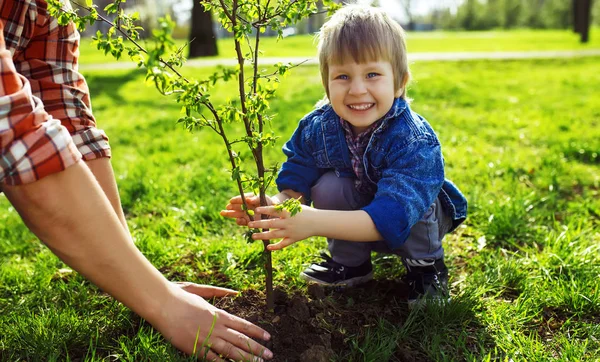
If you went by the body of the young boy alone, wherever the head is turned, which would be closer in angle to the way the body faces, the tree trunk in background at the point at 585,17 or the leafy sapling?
the leafy sapling

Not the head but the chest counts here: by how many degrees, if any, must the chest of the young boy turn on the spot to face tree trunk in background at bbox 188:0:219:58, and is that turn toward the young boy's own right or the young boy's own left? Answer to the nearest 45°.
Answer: approximately 135° to the young boy's own right

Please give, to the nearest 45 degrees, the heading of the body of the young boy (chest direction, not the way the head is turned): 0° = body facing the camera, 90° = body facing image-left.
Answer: approximately 45°

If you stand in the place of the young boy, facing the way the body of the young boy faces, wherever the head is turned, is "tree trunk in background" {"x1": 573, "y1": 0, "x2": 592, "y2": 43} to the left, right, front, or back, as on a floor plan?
back

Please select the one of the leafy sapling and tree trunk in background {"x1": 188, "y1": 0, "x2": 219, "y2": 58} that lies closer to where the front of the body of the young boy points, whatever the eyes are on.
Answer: the leafy sapling

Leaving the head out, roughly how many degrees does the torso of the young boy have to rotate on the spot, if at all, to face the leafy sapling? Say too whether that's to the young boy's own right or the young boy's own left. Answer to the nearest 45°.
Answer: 0° — they already face it
